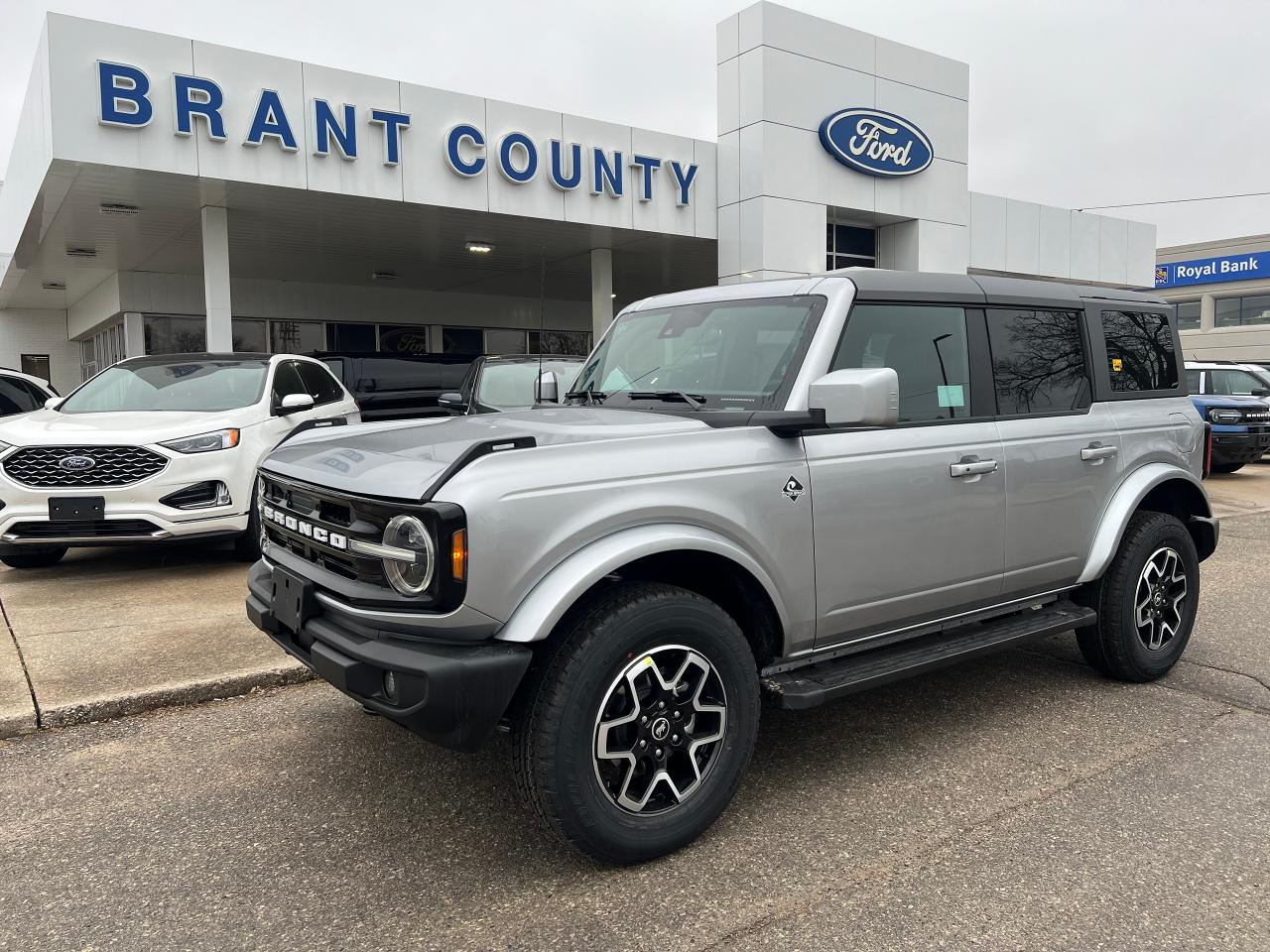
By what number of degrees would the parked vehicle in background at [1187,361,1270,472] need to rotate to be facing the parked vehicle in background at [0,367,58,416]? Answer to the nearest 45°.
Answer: approximately 90° to its right

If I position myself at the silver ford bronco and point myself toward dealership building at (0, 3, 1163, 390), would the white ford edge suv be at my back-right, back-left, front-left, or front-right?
front-left

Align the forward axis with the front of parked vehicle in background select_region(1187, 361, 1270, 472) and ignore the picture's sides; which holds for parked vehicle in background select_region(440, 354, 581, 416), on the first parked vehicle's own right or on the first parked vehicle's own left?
on the first parked vehicle's own right

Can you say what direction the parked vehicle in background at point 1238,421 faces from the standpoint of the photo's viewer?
facing the viewer and to the right of the viewer

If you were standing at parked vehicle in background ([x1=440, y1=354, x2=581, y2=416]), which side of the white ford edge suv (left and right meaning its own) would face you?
back

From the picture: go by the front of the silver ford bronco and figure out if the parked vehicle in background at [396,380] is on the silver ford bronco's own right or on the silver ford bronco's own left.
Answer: on the silver ford bronco's own right

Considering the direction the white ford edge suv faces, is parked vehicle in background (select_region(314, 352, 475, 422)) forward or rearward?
rearward

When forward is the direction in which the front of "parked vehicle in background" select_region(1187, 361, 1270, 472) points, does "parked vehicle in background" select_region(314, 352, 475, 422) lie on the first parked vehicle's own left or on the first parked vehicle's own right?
on the first parked vehicle's own right

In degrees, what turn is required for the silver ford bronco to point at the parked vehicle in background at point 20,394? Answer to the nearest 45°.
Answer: approximately 90° to its right

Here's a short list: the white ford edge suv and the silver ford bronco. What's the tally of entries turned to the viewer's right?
0

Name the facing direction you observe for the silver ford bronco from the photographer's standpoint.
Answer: facing the viewer and to the left of the viewer

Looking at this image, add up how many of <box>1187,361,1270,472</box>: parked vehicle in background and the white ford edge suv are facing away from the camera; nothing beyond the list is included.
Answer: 0

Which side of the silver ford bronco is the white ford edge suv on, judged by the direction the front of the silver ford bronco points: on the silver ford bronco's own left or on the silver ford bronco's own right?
on the silver ford bronco's own right
